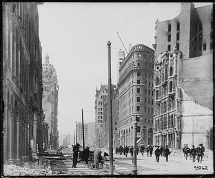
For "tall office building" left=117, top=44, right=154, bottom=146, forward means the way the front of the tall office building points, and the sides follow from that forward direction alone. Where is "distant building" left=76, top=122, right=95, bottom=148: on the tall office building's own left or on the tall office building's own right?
on the tall office building's own right
